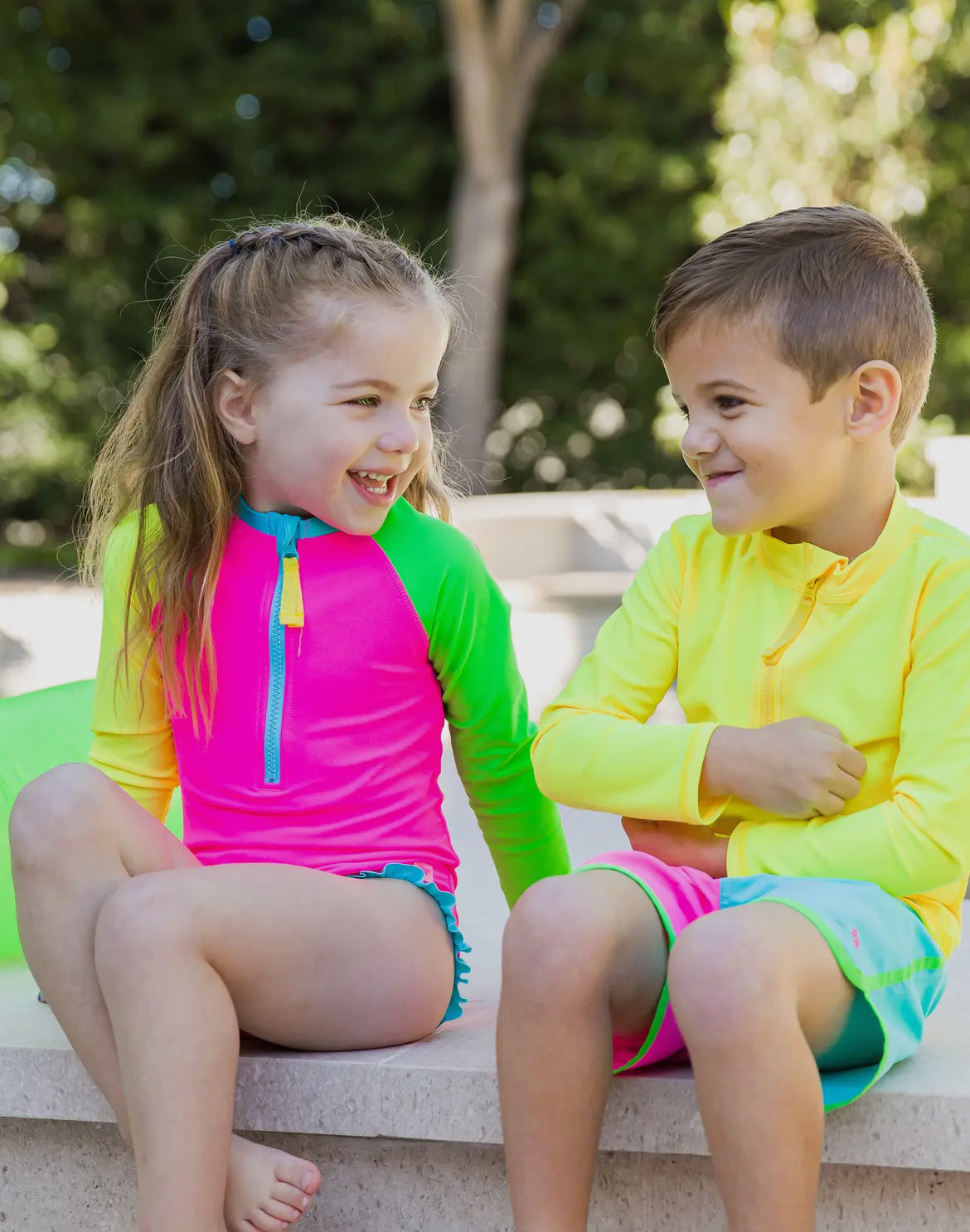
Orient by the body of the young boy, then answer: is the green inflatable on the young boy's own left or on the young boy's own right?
on the young boy's own right

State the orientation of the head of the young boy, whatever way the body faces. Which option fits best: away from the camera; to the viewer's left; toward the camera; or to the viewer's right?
to the viewer's left

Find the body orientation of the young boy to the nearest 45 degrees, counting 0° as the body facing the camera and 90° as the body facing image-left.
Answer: approximately 45°
